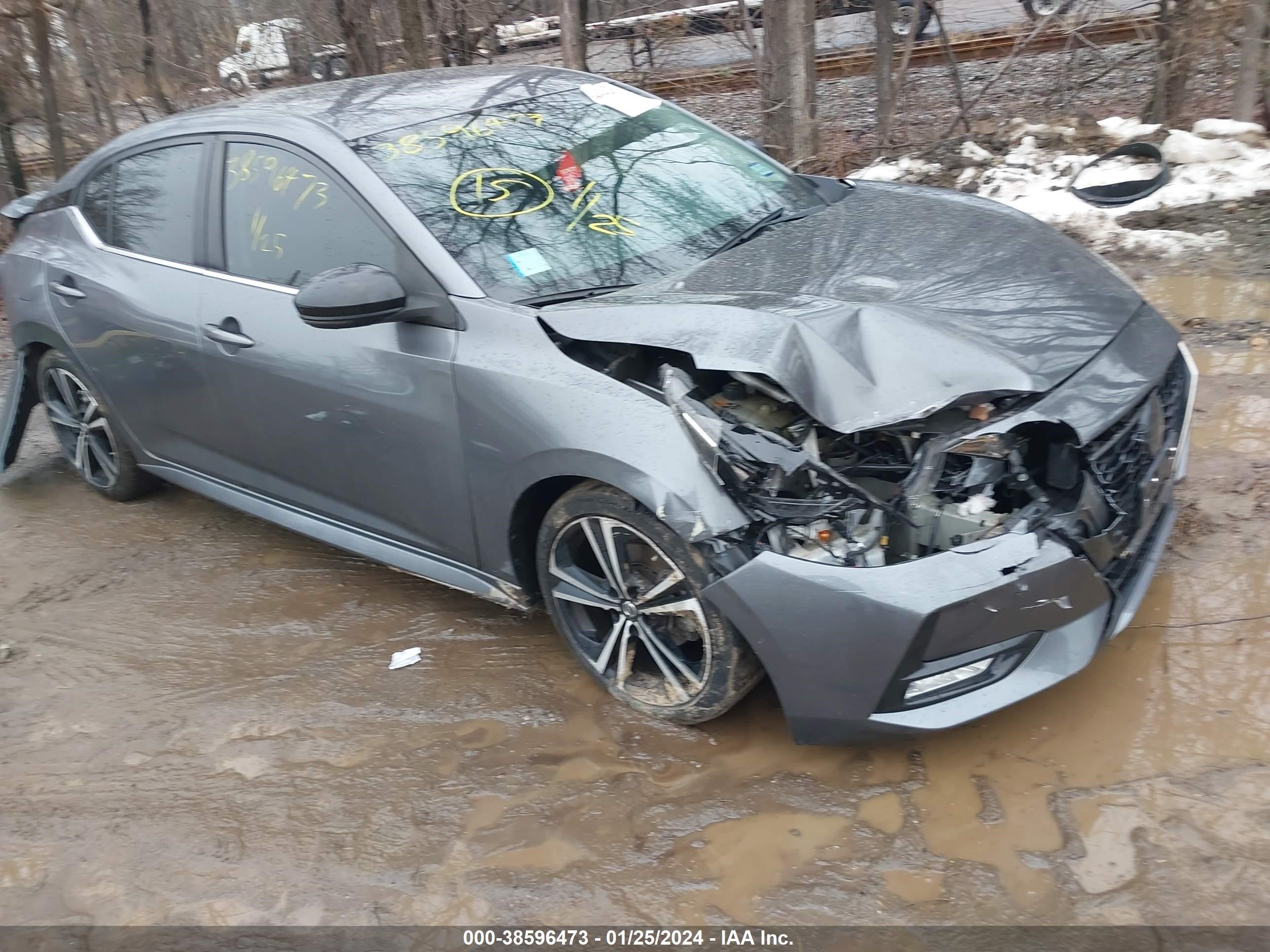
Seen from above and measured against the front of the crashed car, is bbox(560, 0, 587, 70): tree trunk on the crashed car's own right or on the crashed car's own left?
on the crashed car's own left

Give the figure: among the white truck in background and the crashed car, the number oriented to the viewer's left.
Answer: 1

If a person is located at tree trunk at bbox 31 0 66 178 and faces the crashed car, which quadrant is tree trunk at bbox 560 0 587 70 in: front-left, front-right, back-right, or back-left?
front-left

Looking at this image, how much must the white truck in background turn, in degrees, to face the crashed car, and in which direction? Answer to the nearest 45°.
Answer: approximately 90° to its left

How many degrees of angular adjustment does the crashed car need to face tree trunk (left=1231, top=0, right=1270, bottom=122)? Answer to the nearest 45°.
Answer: approximately 90° to its left

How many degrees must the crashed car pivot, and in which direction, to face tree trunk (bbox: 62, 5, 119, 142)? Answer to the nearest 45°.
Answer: approximately 180°

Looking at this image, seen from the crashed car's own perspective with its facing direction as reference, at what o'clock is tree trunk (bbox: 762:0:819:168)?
The tree trunk is roughly at 8 o'clock from the crashed car.

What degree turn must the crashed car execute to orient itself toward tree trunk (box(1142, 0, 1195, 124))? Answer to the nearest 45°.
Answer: approximately 90° to its left

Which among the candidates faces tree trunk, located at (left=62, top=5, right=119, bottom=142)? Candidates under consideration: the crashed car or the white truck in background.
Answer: the white truck in background

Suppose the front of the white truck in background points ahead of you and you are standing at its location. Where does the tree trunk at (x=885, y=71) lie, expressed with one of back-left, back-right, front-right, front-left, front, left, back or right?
back-left

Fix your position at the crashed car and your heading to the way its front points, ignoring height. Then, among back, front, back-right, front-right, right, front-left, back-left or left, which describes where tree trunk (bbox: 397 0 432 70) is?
back-left

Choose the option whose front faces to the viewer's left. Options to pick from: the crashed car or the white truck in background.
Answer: the white truck in background

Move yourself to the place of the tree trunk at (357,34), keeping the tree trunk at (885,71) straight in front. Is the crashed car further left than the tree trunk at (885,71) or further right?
right

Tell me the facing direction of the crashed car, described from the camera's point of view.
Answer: facing the viewer and to the right of the viewer

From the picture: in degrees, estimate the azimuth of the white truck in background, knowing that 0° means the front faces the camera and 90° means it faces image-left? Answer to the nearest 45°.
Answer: approximately 90°

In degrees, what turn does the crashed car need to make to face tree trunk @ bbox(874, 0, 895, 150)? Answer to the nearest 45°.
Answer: approximately 90° to its left

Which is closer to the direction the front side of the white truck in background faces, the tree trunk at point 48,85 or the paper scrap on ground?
the tree trunk

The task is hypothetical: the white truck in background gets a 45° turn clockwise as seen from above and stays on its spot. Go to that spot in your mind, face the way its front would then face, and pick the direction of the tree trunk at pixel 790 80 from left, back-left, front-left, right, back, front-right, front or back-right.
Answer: back
